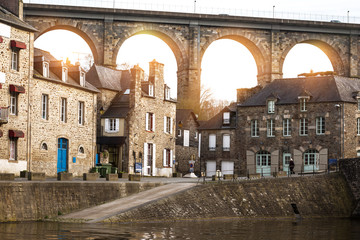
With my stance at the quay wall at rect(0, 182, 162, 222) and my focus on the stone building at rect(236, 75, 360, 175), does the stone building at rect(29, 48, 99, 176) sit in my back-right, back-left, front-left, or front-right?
front-left

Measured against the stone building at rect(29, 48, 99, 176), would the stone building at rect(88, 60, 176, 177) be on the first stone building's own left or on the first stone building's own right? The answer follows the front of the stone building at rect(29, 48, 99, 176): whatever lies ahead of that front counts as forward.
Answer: on the first stone building's own left

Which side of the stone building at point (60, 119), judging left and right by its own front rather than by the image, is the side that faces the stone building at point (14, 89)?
right

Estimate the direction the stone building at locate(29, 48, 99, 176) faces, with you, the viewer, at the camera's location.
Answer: facing the viewer and to the right of the viewer

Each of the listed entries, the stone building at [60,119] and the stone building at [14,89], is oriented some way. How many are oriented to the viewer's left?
0

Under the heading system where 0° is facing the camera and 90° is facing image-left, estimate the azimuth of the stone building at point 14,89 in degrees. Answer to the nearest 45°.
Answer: approximately 315°

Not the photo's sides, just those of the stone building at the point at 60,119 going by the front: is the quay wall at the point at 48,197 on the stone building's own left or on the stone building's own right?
on the stone building's own right

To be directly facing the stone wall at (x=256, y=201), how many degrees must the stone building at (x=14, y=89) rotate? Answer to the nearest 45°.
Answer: approximately 45° to its left

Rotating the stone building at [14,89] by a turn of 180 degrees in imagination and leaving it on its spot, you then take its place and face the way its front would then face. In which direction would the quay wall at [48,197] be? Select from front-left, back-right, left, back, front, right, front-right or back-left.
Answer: back-left

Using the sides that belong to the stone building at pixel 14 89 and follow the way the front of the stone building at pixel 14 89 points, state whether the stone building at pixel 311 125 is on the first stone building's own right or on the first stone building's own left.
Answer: on the first stone building's own left

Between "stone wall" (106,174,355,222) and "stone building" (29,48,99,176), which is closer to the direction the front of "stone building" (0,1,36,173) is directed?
the stone wall
